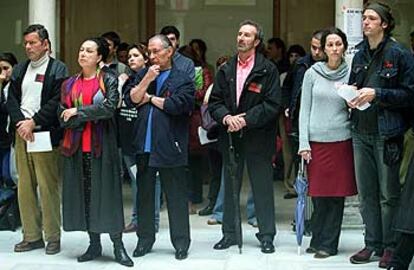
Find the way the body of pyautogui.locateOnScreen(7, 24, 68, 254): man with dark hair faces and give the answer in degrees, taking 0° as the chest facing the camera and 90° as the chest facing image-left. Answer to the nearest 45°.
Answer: approximately 45°

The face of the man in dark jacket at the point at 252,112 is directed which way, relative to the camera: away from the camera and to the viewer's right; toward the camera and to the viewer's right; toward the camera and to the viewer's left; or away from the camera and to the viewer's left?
toward the camera and to the viewer's left

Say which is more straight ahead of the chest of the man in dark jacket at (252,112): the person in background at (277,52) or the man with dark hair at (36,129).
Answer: the man with dark hair

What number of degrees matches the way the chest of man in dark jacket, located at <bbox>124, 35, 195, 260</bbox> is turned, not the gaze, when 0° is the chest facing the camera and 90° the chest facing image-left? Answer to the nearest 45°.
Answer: approximately 45°

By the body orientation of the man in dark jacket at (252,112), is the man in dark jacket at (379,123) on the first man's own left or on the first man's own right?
on the first man's own left

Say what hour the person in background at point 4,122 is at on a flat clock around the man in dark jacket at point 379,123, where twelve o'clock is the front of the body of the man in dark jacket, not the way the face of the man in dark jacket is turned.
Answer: The person in background is roughly at 2 o'clock from the man in dark jacket.

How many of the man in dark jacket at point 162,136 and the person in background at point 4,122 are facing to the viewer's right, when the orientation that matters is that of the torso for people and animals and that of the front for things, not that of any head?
0

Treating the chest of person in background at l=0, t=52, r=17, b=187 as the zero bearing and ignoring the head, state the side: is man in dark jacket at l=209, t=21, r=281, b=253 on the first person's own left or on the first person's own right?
on the first person's own left

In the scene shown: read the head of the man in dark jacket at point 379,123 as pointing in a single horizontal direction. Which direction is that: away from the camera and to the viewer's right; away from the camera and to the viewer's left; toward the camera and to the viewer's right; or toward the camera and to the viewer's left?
toward the camera and to the viewer's left

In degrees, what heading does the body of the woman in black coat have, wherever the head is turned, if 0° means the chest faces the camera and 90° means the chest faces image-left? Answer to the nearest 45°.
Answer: approximately 45°

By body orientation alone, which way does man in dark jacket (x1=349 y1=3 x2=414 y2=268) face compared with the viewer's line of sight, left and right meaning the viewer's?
facing the viewer and to the left of the viewer
